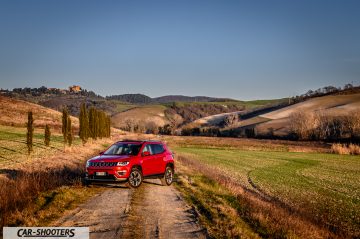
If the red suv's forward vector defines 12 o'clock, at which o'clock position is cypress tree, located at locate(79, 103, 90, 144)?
The cypress tree is roughly at 4 o'clock from the red suv.

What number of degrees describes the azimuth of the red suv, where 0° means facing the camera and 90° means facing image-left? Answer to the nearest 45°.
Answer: approximately 45°
